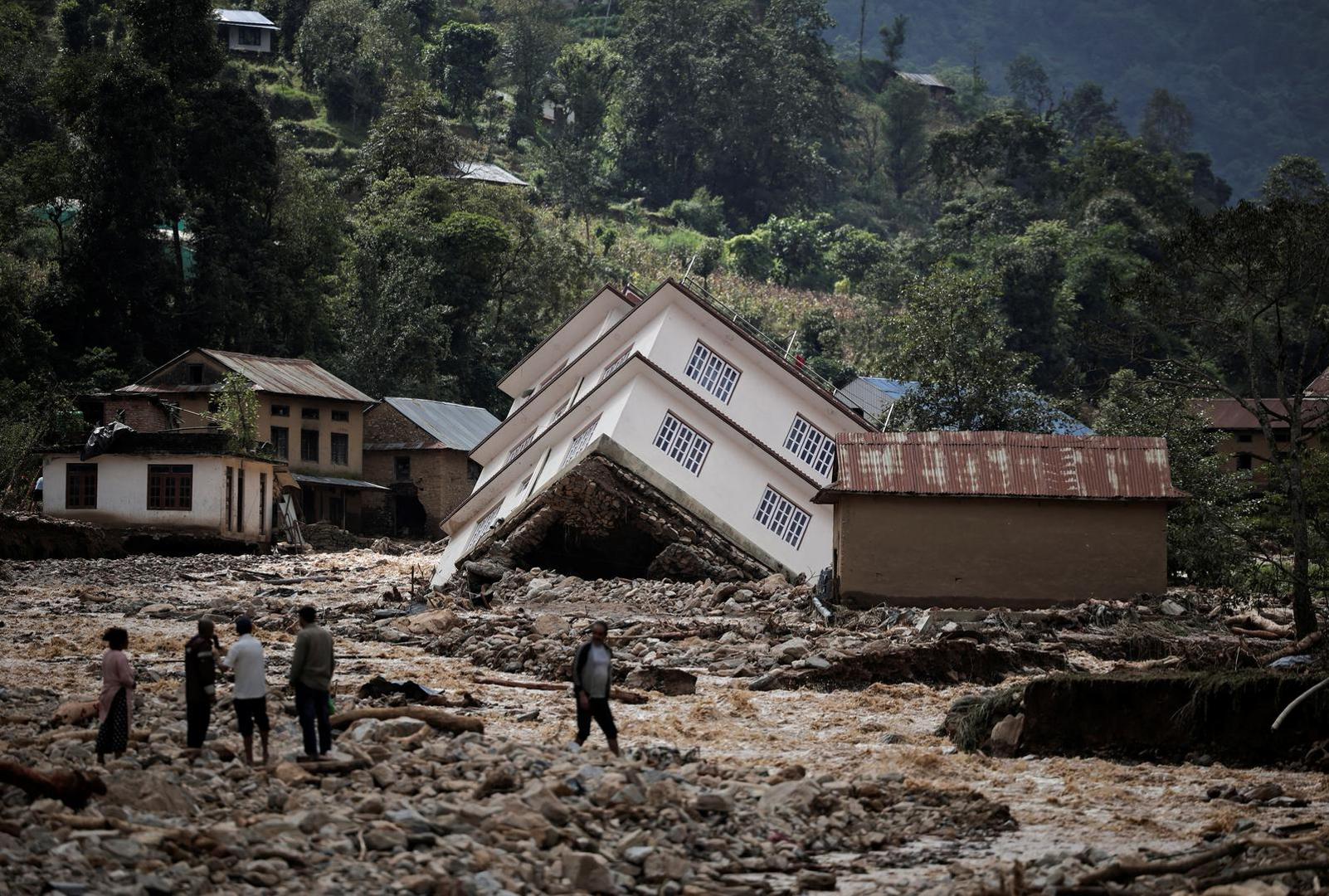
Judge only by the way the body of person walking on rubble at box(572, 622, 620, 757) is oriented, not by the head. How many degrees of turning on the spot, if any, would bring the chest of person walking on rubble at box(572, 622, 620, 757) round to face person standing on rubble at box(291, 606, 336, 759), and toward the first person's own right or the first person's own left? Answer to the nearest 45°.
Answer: approximately 90° to the first person's own right

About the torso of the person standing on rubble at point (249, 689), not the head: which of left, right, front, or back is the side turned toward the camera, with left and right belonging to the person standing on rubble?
back

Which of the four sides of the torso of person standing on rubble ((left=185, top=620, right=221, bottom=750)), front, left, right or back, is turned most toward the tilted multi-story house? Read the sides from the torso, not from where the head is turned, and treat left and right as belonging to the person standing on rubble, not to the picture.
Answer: front

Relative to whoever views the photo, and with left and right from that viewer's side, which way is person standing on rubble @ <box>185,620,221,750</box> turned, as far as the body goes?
facing away from the viewer and to the right of the viewer

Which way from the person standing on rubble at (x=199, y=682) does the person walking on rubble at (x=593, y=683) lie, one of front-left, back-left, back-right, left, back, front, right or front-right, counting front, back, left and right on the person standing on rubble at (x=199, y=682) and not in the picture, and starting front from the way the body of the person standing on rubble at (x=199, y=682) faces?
front-right

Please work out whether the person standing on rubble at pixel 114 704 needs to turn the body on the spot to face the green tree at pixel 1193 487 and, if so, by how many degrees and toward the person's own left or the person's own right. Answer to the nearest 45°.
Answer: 0° — they already face it

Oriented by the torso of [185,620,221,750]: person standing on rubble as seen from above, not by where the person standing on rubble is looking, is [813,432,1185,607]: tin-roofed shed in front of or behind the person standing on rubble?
in front

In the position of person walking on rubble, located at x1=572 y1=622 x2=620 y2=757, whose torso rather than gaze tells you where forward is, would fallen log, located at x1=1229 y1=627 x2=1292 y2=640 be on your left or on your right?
on your left

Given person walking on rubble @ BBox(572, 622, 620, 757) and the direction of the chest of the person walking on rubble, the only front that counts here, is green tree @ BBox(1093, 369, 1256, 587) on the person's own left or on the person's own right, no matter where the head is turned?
on the person's own left

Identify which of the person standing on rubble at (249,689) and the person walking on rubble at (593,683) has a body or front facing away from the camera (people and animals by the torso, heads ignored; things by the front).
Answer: the person standing on rubble at (249,689)

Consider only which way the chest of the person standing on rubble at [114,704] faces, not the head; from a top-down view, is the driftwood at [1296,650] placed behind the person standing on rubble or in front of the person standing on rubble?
in front

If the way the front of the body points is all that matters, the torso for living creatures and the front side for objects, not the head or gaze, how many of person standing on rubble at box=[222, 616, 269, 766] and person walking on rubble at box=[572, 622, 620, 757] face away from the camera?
1

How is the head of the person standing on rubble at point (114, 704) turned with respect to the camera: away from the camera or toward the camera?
away from the camera

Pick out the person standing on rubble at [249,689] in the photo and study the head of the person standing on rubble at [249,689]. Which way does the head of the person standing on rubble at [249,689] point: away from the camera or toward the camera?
away from the camera

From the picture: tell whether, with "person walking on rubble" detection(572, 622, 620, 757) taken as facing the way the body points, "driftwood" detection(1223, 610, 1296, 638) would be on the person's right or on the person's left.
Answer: on the person's left

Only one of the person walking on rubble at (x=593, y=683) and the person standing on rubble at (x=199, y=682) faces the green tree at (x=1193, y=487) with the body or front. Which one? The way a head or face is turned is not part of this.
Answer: the person standing on rubble at (x=199, y=682)

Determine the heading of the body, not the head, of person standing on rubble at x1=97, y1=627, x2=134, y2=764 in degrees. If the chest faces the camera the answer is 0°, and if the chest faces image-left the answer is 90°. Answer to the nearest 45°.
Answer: approximately 225°
